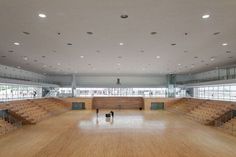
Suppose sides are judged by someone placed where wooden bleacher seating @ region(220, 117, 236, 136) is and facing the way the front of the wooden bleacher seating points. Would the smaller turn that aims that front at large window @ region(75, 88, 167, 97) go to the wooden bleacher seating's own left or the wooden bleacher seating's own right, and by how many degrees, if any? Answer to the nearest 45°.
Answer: approximately 45° to the wooden bleacher seating's own right

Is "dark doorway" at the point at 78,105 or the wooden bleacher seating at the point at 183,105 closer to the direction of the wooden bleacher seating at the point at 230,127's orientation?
the dark doorway

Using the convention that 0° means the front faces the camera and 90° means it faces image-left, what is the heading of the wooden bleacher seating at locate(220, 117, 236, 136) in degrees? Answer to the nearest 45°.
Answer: approximately 90°

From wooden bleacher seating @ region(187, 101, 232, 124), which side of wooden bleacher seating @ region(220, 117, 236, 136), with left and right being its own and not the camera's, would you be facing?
right

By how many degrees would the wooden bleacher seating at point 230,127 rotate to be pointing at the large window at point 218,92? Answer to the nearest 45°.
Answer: approximately 90° to its right

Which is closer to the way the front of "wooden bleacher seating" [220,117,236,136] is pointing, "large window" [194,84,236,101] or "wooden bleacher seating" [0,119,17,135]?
the wooden bleacher seating

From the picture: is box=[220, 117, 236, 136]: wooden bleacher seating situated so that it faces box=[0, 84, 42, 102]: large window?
yes

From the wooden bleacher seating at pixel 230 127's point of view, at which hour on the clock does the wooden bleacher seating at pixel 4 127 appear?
the wooden bleacher seating at pixel 4 127 is roughly at 11 o'clock from the wooden bleacher seating at pixel 230 127.

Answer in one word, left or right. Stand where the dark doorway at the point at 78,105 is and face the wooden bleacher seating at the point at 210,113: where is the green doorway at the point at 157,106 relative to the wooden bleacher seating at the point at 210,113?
left

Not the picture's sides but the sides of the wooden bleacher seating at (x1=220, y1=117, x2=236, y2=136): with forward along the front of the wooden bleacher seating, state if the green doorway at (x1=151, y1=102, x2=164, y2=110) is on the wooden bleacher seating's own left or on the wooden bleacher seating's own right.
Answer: on the wooden bleacher seating's own right
